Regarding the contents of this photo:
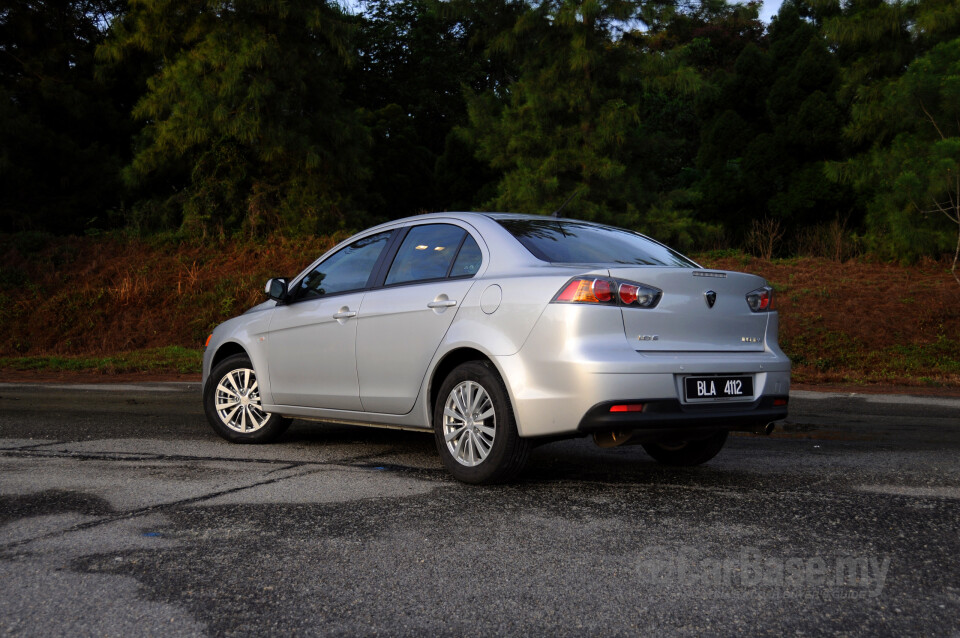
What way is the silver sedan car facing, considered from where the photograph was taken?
facing away from the viewer and to the left of the viewer

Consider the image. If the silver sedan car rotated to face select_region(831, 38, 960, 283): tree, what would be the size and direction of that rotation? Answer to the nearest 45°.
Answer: approximately 90° to its right

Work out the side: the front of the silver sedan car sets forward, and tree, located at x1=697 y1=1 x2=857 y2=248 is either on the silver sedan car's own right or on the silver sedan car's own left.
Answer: on the silver sedan car's own right
